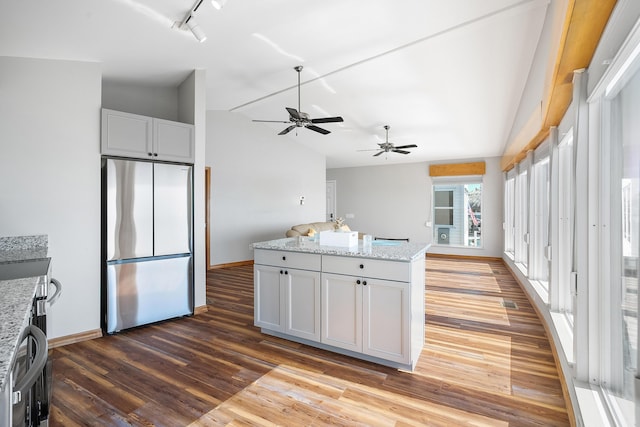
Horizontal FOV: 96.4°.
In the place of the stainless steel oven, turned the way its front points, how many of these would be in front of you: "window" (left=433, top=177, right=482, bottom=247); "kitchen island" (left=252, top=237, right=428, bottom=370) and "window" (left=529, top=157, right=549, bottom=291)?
3

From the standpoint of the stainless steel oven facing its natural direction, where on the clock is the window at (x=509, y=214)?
The window is roughly at 12 o'clock from the stainless steel oven.

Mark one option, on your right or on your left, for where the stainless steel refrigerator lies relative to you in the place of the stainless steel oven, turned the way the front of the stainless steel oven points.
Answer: on your left

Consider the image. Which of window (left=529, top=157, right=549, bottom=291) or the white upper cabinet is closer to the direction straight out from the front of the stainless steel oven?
the window

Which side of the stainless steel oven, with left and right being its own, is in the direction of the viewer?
right

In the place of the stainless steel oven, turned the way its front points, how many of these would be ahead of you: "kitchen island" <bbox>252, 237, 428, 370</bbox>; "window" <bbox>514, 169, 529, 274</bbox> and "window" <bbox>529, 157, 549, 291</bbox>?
3

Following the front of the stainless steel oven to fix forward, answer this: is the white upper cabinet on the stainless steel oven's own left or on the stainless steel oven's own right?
on the stainless steel oven's own left

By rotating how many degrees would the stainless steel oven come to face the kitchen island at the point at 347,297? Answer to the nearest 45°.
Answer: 0° — it already faces it

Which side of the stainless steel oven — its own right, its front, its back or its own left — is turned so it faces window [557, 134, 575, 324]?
front

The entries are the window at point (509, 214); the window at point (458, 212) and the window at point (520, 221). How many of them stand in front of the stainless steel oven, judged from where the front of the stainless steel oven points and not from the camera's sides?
3

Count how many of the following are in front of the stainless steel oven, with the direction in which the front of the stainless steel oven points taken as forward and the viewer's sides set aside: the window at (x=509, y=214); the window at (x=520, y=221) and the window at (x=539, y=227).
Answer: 3

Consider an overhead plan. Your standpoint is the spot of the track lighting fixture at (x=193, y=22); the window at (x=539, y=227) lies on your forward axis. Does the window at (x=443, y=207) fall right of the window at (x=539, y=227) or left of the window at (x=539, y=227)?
left

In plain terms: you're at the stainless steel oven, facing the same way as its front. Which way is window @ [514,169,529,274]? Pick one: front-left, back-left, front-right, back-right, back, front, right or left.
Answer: front

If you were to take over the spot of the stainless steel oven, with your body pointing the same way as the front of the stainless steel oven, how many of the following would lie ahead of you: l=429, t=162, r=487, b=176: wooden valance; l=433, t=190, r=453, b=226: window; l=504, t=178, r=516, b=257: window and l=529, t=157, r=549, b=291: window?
4

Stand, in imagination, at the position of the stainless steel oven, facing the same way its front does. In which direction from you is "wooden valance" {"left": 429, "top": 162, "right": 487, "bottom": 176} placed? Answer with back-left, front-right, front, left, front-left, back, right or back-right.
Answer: front

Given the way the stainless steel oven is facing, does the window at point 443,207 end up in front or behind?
in front
